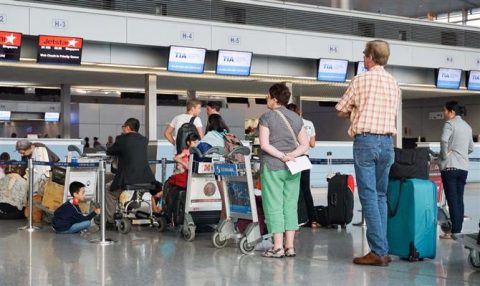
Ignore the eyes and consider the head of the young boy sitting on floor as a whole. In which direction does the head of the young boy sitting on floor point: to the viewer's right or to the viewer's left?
to the viewer's right

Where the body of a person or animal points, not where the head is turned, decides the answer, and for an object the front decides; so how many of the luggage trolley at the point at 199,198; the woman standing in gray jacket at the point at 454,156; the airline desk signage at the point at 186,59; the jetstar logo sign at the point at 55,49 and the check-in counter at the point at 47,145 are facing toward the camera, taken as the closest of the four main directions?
3

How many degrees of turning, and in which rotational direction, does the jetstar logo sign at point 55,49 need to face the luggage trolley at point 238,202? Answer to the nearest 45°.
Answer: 0° — it already faces it

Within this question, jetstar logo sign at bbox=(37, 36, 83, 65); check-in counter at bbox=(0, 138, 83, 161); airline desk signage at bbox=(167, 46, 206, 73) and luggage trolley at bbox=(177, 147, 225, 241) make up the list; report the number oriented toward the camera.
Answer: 3

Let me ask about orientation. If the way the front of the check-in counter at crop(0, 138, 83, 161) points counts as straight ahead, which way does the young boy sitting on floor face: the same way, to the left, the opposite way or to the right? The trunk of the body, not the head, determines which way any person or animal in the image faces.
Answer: to the left

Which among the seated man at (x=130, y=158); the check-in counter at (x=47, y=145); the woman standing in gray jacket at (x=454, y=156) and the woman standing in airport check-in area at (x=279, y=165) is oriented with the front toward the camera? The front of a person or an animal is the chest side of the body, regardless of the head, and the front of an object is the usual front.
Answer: the check-in counter

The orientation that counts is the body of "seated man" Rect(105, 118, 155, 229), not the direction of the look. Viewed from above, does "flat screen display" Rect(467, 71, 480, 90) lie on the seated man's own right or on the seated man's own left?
on the seated man's own right

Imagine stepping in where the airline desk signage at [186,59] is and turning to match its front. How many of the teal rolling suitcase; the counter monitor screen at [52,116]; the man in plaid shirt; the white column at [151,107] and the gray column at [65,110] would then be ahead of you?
2

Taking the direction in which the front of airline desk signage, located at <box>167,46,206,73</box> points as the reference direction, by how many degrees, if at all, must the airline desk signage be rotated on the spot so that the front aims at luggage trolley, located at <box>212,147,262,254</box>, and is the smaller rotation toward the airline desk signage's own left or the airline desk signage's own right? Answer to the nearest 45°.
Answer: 0° — it already faces it

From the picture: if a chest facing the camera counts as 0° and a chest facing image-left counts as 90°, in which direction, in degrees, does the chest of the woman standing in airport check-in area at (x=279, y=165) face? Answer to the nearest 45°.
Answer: approximately 135°

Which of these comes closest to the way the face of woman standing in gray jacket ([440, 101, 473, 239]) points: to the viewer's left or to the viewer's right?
to the viewer's left
